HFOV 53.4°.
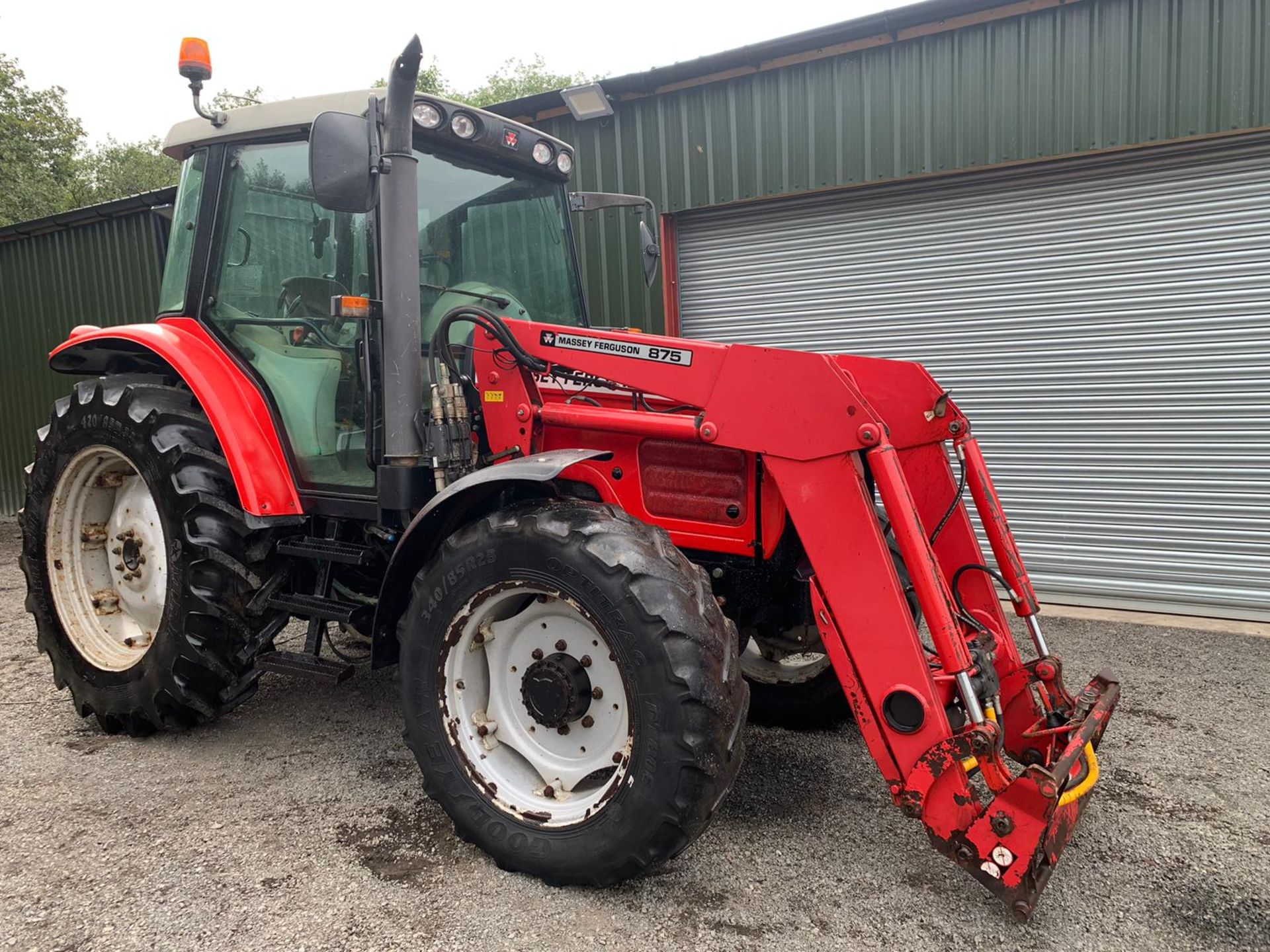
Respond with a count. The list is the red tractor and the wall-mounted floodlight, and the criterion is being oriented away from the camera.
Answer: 0

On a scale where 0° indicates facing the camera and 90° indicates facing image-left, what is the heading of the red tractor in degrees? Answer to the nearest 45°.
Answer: approximately 315°

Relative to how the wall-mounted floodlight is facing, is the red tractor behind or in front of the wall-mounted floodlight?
in front

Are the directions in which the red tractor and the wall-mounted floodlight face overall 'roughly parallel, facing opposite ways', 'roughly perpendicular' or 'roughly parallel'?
roughly perpendicular

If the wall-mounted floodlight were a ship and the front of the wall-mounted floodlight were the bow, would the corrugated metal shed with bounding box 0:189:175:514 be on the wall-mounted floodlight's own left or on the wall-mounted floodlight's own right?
on the wall-mounted floodlight's own right

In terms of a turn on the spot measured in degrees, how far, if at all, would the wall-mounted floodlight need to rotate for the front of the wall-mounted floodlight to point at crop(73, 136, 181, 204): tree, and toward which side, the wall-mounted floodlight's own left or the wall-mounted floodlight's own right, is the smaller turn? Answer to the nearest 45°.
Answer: approximately 90° to the wall-mounted floodlight's own right

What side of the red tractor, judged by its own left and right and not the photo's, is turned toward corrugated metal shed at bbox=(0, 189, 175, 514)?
back

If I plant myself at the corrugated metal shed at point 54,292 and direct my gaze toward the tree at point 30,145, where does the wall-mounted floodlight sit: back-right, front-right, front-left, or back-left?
back-right

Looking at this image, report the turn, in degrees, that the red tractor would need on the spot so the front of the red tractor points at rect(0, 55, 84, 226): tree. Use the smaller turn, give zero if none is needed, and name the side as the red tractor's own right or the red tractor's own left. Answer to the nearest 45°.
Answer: approximately 180°

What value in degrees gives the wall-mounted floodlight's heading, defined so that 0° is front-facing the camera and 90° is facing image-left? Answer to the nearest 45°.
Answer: approximately 45°

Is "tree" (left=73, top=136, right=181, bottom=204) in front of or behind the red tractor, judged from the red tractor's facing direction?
behind

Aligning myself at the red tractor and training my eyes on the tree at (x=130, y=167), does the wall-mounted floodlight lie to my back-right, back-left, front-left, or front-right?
front-right
